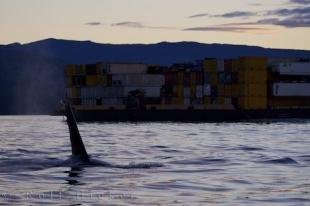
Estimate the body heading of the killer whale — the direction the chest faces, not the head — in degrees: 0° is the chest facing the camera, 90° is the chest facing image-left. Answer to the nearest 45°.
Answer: approximately 270°
